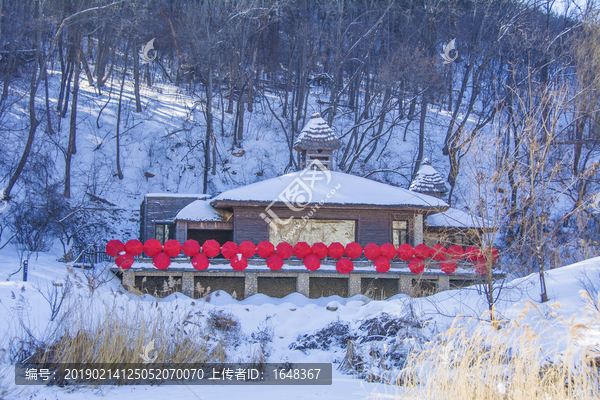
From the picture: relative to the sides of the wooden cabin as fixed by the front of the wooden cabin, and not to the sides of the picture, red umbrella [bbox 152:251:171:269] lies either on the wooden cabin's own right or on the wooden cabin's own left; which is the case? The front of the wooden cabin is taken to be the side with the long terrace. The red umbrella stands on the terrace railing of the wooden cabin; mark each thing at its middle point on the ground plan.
on the wooden cabin's own right

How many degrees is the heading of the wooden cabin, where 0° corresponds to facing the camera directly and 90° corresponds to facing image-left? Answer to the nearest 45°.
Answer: approximately 0°
